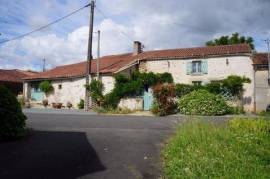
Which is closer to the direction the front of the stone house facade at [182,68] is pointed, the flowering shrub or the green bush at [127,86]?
the flowering shrub

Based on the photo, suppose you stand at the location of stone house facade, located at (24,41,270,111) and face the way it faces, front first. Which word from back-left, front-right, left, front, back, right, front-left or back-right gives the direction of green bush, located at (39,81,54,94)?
right

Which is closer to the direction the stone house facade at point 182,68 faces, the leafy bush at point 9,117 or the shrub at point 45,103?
the leafy bush

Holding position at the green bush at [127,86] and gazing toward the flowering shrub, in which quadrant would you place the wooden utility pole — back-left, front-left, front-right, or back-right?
back-right

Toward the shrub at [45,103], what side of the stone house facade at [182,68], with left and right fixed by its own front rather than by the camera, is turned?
right

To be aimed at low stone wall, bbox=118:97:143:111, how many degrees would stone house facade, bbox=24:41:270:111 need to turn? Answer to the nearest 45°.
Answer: approximately 45° to its right

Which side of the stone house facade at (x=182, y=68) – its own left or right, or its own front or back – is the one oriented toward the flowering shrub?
front

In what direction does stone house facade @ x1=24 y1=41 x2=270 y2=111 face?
toward the camera

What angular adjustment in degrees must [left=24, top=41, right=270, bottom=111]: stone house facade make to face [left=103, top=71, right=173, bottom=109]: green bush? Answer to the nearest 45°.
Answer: approximately 45° to its right

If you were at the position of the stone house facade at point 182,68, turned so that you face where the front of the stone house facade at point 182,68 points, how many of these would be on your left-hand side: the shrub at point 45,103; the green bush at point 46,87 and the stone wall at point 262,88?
1

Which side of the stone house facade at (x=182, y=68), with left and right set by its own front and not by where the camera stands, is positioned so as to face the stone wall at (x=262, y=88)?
left

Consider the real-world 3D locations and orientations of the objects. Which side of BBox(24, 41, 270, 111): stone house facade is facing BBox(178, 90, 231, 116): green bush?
front

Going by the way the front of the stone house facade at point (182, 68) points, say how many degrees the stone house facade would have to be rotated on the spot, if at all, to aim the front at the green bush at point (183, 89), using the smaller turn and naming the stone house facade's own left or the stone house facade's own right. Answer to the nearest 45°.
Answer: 0° — it already faces it
